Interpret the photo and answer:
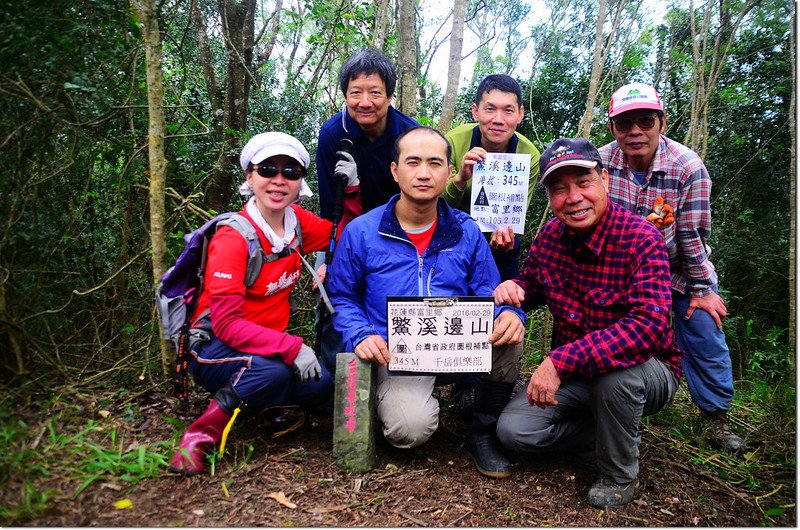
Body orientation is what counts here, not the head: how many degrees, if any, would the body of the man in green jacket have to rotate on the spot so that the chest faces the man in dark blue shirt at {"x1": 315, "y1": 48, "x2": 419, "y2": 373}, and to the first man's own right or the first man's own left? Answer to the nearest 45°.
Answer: approximately 90° to the first man's own right

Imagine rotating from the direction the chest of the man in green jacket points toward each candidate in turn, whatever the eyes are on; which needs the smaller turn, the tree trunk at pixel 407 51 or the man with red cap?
the man with red cap

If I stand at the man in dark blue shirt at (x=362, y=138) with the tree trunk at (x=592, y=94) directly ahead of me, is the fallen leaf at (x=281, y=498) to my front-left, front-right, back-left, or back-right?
back-right

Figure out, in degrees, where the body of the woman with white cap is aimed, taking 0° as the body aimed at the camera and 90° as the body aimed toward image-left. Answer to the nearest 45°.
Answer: approximately 315°

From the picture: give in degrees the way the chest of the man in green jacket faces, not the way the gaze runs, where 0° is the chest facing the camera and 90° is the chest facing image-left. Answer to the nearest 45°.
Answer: approximately 0°

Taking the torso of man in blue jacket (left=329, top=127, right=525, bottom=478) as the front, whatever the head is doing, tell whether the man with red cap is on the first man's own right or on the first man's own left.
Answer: on the first man's own left
